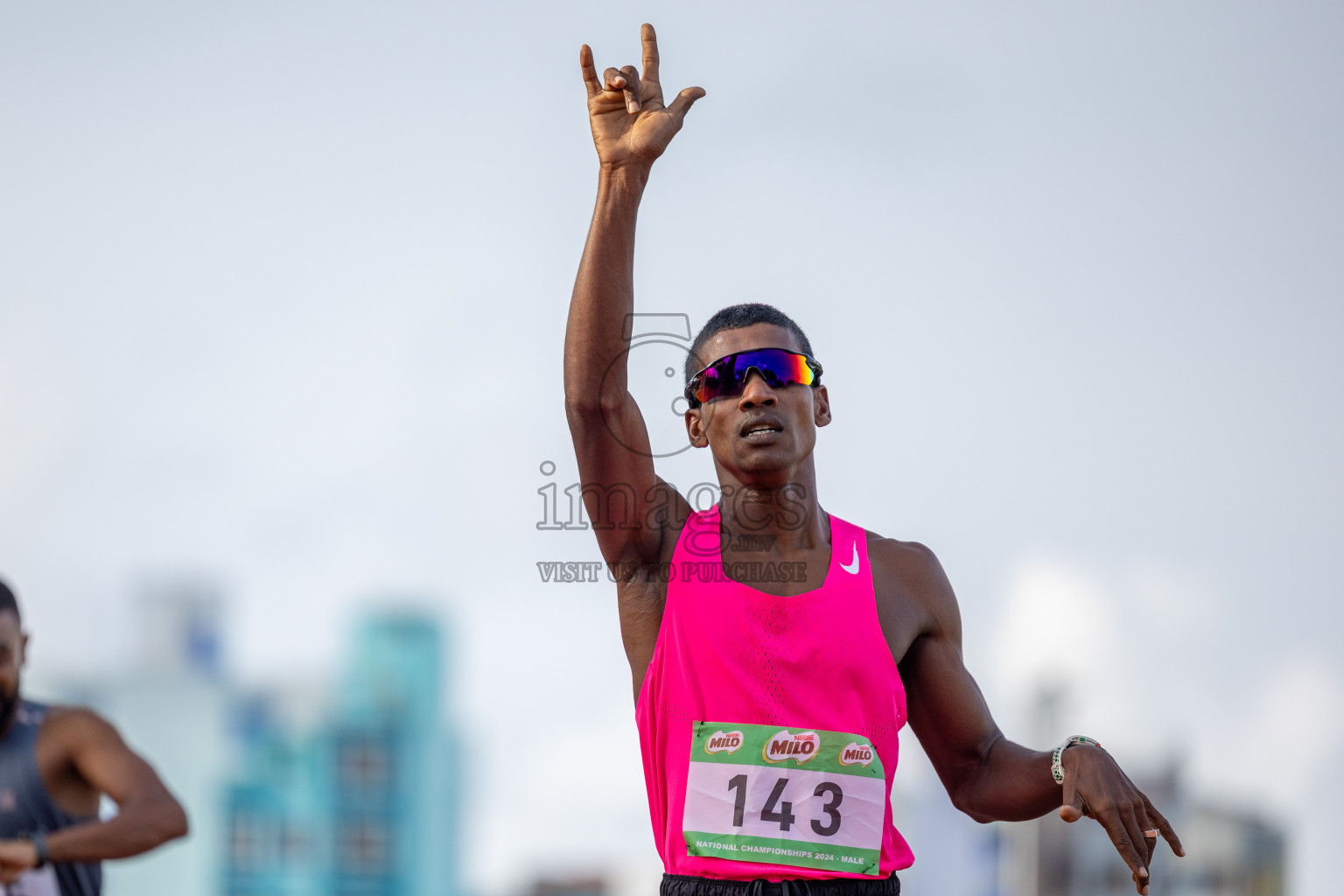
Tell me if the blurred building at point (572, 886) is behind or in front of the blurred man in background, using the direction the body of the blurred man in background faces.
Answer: behind

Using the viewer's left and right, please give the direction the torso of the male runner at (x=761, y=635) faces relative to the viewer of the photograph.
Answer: facing the viewer

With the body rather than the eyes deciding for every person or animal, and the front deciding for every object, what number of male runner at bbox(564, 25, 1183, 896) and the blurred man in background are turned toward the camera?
2

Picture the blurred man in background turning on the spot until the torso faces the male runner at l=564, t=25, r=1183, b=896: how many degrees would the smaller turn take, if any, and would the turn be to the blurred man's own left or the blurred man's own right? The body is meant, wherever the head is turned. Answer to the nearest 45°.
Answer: approximately 45° to the blurred man's own left

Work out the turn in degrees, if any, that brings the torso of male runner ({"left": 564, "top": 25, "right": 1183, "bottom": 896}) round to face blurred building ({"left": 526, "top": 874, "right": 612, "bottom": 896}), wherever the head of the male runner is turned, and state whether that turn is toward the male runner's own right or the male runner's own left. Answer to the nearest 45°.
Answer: approximately 180°

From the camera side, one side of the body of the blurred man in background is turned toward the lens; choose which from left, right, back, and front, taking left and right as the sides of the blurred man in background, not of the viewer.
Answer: front

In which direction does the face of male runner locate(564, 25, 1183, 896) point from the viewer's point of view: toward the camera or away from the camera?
toward the camera

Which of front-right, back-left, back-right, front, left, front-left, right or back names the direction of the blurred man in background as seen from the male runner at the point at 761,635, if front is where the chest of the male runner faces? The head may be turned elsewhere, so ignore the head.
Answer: right

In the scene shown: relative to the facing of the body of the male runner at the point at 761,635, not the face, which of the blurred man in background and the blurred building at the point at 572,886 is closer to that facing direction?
the blurred man in background
